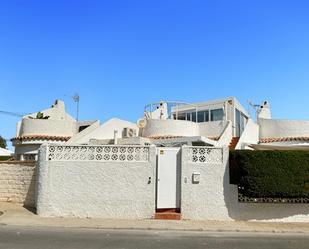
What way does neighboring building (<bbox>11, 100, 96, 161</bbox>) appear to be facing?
toward the camera

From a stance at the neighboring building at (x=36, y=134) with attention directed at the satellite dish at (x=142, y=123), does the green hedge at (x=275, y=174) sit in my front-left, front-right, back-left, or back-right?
front-right

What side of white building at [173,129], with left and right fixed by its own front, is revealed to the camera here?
front

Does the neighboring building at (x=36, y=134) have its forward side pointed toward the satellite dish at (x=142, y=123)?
no

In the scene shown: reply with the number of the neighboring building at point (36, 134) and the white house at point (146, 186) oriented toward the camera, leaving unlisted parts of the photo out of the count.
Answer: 2

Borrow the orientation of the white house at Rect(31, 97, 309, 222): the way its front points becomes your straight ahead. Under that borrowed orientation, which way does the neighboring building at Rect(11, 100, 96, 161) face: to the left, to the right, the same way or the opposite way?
the same way

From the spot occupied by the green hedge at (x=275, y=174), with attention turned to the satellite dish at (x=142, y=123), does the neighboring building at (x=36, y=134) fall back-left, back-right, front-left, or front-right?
front-left

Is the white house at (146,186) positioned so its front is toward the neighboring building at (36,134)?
no
